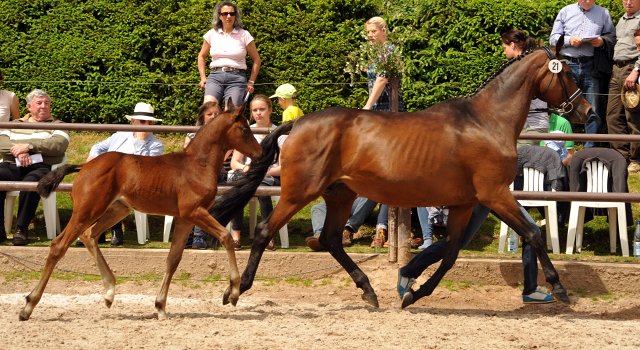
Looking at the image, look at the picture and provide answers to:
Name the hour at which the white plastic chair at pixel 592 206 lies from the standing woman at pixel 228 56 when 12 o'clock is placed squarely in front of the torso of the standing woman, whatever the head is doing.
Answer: The white plastic chair is roughly at 10 o'clock from the standing woman.

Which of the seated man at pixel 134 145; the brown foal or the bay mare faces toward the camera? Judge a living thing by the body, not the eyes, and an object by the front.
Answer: the seated man

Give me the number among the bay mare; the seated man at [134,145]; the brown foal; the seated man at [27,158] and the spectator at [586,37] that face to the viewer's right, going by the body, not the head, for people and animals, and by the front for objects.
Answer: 2

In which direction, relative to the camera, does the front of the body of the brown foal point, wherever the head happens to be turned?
to the viewer's right

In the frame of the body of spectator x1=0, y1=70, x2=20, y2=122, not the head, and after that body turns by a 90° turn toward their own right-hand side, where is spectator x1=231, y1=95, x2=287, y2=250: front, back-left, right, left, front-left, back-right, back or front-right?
back-left

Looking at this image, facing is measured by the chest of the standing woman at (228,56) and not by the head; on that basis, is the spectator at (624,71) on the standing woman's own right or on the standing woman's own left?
on the standing woman's own left

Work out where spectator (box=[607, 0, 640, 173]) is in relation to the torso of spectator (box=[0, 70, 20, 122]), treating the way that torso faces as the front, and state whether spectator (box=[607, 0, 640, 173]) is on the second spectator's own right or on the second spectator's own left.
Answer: on the second spectator's own left

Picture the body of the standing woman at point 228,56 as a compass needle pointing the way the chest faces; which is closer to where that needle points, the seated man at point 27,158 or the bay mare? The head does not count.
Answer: the bay mare

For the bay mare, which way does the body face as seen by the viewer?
to the viewer's right

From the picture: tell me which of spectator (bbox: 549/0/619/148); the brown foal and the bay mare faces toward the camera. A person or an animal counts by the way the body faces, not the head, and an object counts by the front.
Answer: the spectator

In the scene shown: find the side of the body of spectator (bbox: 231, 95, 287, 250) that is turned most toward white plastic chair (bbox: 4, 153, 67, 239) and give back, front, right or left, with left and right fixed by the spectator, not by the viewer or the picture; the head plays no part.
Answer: right

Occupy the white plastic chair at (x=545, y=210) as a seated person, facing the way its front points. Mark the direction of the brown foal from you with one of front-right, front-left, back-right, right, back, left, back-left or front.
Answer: front-right

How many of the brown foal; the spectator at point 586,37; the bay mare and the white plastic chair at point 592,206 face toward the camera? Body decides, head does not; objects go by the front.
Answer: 2

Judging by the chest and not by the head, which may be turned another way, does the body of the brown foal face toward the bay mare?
yes
